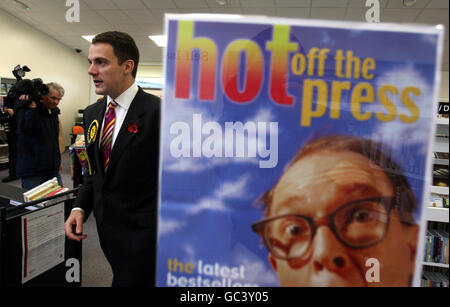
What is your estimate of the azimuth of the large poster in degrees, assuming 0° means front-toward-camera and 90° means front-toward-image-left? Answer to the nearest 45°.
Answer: approximately 0°

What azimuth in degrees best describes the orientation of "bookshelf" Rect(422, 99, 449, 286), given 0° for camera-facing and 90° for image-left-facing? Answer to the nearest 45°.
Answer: approximately 45°

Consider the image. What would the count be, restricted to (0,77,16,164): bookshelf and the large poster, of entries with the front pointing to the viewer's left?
0
